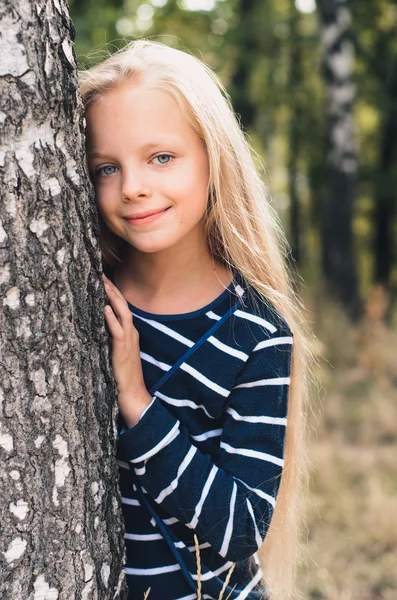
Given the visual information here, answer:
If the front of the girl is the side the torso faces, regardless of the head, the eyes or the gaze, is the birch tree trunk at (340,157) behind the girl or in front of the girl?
behind

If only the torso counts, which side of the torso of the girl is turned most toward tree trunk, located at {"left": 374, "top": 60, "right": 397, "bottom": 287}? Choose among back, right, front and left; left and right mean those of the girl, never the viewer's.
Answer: back

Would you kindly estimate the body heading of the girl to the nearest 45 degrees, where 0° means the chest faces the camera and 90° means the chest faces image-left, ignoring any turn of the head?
approximately 45°

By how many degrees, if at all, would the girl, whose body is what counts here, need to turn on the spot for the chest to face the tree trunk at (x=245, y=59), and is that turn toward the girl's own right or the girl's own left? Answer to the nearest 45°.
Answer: approximately 135° to the girl's own right
